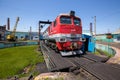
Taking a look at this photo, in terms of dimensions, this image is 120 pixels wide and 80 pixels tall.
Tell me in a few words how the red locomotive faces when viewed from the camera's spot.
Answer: facing the viewer and to the right of the viewer

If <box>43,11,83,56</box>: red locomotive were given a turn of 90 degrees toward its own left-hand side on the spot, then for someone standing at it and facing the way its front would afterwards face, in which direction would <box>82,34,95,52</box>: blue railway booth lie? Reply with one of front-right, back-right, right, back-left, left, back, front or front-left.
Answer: front
